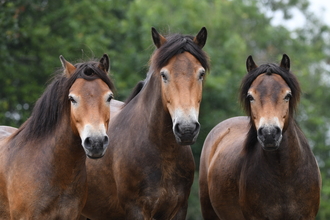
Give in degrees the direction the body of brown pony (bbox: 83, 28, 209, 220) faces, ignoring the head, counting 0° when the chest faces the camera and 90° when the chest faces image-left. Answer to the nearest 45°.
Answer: approximately 315°

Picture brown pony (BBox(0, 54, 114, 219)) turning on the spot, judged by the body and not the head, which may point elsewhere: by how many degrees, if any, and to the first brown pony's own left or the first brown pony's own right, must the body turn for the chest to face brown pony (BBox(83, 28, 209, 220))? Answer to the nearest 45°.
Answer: approximately 45° to the first brown pony's own left

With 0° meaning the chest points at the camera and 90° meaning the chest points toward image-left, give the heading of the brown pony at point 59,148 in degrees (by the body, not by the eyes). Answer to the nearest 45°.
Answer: approximately 315°
